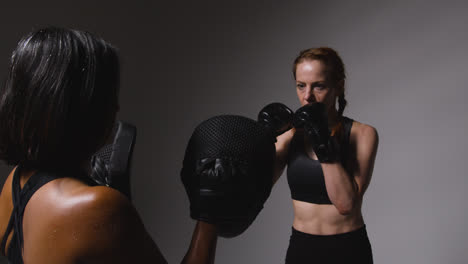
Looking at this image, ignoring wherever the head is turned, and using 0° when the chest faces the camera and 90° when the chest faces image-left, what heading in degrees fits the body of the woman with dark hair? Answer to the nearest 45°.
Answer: approximately 225°

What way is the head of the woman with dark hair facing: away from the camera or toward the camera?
away from the camera
